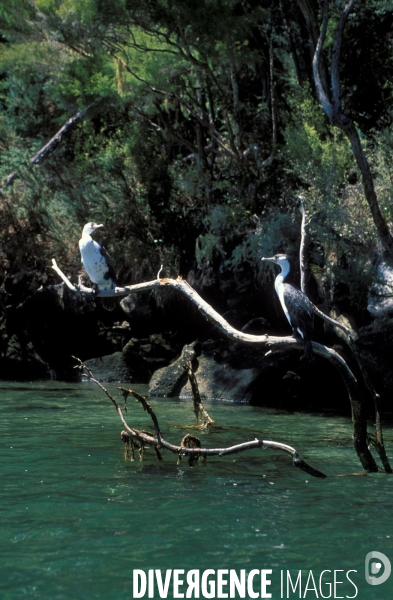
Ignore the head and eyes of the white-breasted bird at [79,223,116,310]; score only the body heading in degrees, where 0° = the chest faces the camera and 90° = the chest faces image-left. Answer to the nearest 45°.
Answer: approximately 45°

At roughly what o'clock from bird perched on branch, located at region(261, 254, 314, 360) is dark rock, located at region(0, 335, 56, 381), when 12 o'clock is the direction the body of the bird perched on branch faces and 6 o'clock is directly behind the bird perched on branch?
The dark rock is roughly at 2 o'clock from the bird perched on branch.

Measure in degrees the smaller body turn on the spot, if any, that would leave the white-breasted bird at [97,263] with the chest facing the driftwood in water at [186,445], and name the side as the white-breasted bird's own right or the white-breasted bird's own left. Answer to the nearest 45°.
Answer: approximately 45° to the white-breasted bird's own left

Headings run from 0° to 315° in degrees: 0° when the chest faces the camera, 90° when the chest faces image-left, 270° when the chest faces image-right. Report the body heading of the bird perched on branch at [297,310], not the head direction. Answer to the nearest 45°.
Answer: approximately 90°

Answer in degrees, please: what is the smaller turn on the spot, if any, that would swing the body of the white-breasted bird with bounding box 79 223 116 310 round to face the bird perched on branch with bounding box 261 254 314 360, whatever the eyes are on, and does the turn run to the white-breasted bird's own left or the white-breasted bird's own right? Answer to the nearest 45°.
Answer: approximately 90° to the white-breasted bird's own left
